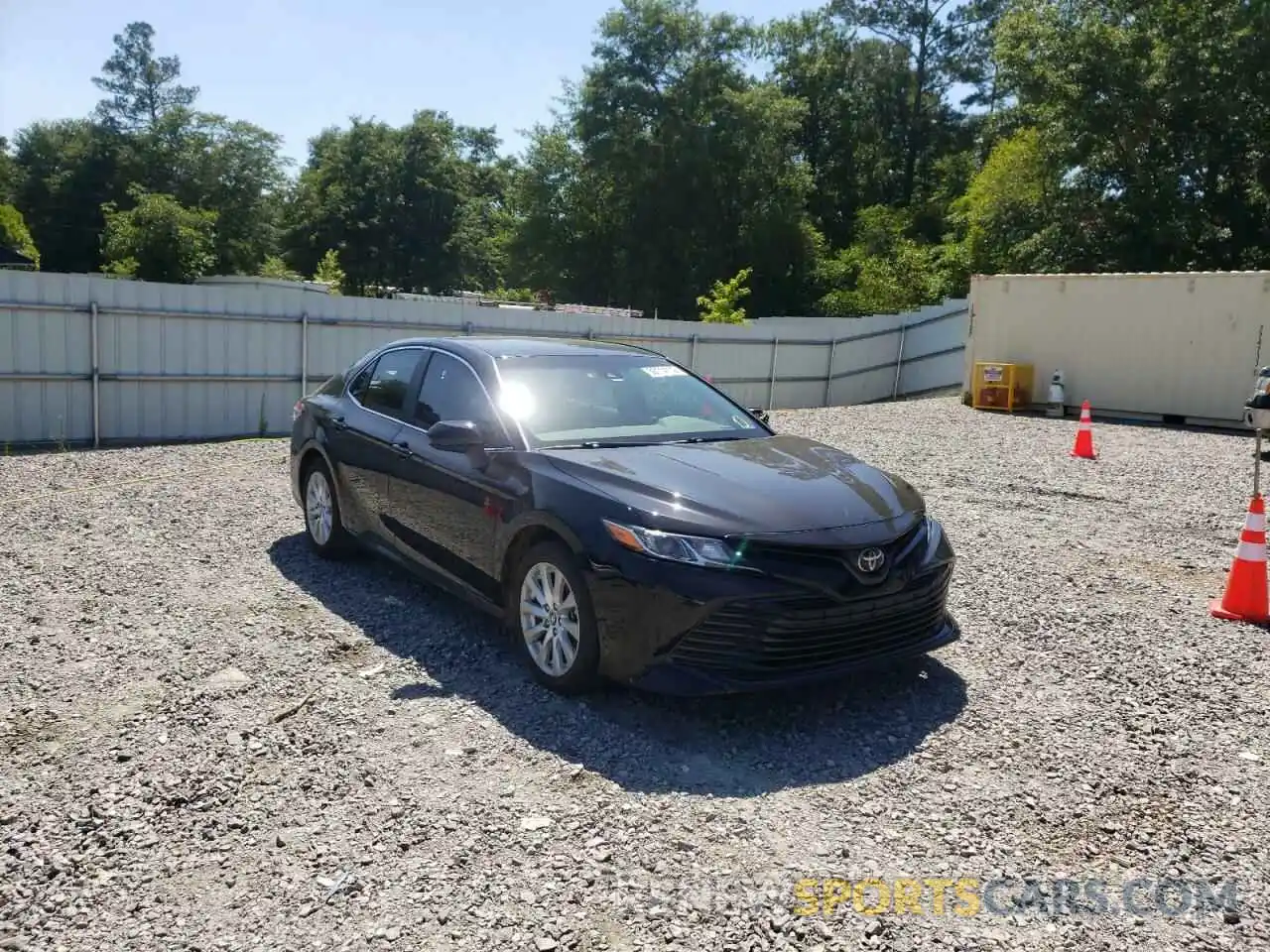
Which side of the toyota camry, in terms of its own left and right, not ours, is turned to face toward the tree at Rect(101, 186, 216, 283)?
back

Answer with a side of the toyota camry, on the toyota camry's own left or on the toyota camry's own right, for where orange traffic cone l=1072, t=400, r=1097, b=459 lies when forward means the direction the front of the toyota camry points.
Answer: on the toyota camry's own left

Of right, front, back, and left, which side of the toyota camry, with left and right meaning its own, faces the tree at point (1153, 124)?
left

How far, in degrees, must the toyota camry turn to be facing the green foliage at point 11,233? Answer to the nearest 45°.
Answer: approximately 180°

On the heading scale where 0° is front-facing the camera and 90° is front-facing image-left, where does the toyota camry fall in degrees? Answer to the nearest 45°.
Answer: approximately 315°

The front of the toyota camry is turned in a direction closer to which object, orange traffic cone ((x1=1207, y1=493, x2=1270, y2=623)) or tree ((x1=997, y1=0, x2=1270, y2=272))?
the orange traffic cone

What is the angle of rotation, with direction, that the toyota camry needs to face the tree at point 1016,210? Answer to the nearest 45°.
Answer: approximately 135° to its left

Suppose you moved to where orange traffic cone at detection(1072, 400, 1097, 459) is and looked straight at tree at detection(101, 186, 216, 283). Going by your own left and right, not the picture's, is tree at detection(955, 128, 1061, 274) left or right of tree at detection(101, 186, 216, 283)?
right

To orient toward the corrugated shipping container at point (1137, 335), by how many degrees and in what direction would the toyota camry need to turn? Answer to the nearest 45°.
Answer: approximately 90° to its left

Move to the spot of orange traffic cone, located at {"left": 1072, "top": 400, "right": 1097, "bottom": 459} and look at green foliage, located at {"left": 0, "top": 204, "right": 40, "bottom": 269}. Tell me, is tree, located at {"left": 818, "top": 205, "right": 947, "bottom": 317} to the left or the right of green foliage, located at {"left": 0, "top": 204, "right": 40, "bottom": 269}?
right
